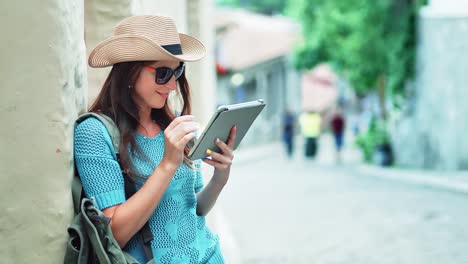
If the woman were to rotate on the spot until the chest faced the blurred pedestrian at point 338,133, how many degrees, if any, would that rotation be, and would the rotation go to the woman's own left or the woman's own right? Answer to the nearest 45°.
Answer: approximately 135° to the woman's own left

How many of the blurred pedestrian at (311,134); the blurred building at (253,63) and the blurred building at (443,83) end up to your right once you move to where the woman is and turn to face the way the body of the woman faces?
0

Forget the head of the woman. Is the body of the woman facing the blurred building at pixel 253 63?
no

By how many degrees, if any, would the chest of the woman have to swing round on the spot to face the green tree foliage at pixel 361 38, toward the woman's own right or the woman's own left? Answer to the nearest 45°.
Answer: approximately 135° to the woman's own left

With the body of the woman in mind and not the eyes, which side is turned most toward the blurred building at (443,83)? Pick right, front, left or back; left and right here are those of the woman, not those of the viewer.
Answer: left

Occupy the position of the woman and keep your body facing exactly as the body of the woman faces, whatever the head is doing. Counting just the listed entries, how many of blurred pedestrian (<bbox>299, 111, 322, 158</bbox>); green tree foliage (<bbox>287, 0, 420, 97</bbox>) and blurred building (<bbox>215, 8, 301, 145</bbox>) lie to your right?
0

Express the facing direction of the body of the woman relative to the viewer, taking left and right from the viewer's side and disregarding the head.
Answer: facing the viewer and to the right of the viewer

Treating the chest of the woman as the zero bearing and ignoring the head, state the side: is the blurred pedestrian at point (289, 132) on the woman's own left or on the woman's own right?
on the woman's own left

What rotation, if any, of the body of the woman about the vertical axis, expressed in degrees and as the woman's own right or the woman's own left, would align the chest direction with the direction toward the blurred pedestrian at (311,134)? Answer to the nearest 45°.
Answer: approximately 135° to the woman's own left
